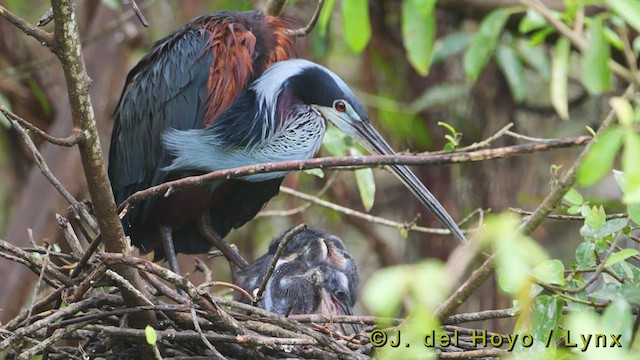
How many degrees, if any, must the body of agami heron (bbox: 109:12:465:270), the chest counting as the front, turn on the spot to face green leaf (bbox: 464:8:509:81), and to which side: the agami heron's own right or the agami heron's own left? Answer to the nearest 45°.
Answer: approximately 45° to the agami heron's own left

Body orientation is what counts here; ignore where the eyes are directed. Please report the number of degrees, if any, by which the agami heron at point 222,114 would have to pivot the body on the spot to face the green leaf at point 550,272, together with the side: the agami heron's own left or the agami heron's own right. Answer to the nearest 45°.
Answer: approximately 45° to the agami heron's own right

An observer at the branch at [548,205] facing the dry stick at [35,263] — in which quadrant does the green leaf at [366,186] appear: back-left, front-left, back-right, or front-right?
front-right

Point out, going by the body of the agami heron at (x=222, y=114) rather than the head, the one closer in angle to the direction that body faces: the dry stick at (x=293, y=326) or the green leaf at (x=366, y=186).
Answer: the green leaf

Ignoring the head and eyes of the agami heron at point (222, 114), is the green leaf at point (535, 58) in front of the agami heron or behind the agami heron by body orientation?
in front

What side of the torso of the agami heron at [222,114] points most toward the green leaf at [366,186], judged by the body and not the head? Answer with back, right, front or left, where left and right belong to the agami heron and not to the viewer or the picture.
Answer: front

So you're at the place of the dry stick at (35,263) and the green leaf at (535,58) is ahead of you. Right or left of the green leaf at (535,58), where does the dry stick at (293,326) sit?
right

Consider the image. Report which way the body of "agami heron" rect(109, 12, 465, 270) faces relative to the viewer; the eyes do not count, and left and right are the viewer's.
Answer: facing to the right of the viewer

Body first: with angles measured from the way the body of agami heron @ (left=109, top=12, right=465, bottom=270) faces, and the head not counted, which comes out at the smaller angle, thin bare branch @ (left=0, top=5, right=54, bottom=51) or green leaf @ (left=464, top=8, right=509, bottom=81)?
the green leaf

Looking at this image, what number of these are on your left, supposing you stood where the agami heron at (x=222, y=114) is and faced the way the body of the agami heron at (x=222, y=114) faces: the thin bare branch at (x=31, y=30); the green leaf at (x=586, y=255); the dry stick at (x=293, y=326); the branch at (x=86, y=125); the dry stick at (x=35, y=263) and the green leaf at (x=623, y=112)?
0

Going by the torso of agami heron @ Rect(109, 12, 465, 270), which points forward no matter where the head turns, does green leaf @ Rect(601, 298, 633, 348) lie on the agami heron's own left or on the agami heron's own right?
on the agami heron's own right

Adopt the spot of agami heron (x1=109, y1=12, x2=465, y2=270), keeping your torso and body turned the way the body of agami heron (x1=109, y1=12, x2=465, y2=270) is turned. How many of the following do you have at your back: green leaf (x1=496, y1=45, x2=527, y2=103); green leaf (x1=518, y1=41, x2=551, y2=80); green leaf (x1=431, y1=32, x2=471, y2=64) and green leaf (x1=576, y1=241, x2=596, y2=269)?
0
